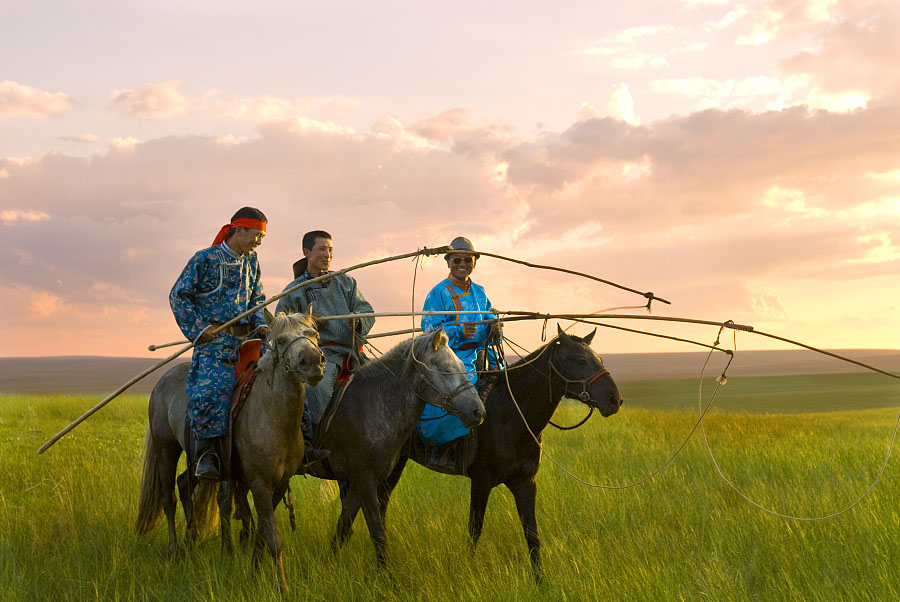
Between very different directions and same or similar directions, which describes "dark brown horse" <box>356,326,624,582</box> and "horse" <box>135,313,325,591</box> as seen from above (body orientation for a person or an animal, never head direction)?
same or similar directions

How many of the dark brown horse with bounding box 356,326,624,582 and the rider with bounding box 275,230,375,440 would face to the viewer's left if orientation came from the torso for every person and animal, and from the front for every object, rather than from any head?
0

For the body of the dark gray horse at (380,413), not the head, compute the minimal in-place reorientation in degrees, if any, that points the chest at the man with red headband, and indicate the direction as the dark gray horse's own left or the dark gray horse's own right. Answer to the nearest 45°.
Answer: approximately 135° to the dark gray horse's own right

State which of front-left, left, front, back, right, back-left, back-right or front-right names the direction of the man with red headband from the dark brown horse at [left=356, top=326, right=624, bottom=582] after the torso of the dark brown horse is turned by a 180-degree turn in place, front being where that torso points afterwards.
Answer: front-left

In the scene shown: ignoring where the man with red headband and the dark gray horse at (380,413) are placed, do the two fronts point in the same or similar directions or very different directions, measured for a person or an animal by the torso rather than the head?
same or similar directions

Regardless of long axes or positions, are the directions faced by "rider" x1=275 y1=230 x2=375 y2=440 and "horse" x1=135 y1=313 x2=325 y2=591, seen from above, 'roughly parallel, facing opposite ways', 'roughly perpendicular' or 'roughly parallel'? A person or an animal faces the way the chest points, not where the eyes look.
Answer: roughly parallel

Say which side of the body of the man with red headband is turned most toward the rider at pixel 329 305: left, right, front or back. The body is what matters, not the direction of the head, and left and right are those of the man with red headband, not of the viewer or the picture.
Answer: left

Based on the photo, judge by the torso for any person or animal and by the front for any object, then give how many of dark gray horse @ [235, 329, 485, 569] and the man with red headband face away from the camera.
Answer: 0

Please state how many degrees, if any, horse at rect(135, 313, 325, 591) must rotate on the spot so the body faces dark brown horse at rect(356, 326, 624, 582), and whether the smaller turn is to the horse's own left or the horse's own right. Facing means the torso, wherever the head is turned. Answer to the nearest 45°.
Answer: approximately 45° to the horse's own left

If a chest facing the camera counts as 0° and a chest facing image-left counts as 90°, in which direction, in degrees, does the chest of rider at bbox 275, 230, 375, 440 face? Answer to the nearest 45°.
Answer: approximately 315°

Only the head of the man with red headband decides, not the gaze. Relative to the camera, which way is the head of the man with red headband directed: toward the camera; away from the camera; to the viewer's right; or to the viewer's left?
to the viewer's right

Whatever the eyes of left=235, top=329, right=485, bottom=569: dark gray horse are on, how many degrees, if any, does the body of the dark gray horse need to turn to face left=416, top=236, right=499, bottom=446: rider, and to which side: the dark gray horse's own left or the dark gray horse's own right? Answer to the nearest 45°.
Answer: approximately 90° to the dark gray horse's own left
